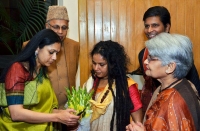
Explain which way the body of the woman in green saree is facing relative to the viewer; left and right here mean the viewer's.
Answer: facing the viewer and to the right of the viewer

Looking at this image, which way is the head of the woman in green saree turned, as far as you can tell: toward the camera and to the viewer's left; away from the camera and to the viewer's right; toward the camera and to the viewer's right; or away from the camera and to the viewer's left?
toward the camera and to the viewer's right
